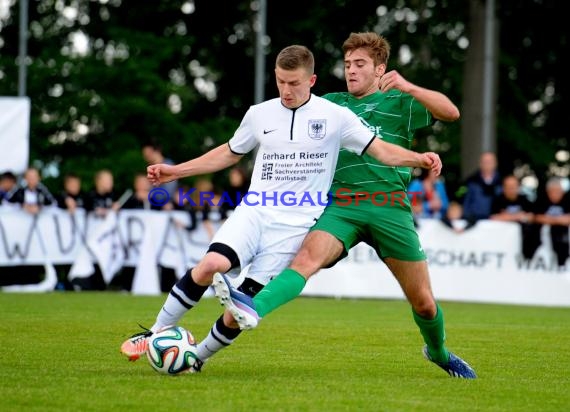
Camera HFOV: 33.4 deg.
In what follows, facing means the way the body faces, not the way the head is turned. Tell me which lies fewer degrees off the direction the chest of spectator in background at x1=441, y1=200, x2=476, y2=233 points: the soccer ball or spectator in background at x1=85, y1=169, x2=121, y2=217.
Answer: the soccer ball

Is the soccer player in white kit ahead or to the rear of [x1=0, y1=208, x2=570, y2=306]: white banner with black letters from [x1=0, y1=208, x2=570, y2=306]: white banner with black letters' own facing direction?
ahead

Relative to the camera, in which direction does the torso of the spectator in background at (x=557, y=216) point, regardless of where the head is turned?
toward the camera

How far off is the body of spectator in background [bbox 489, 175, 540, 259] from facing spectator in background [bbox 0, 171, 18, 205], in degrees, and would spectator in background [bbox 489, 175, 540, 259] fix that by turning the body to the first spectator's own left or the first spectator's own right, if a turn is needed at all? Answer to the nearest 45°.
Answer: approximately 90° to the first spectator's own right

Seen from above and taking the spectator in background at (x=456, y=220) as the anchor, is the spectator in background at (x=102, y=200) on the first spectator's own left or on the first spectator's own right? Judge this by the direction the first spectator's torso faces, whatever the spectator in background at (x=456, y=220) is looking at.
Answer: on the first spectator's own right

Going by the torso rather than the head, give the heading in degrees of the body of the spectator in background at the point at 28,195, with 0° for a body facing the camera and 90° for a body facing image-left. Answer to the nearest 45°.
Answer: approximately 0°

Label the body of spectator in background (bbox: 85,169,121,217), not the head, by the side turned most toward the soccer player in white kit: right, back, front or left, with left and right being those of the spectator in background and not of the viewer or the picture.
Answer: front

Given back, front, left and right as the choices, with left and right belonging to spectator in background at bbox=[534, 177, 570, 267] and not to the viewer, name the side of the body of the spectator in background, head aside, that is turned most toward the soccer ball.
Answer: front

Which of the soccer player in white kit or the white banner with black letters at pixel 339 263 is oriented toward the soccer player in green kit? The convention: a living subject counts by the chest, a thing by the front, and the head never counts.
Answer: the white banner with black letters

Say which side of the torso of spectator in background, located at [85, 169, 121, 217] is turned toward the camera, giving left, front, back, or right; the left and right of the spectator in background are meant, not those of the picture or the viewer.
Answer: front

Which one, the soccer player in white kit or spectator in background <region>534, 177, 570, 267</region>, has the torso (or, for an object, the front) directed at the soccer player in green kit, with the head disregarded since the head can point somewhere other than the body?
the spectator in background

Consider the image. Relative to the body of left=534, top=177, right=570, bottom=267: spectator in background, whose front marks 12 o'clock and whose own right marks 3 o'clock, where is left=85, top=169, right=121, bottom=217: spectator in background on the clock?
left=85, top=169, right=121, bottom=217: spectator in background is roughly at 3 o'clock from left=534, top=177, right=570, bottom=267: spectator in background.
